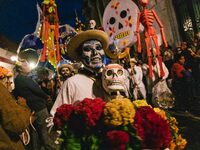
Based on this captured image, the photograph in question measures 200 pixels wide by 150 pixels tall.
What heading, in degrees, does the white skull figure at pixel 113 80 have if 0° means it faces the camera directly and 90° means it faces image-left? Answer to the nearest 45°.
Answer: approximately 0°

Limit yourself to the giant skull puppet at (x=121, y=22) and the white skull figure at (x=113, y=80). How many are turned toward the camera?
2

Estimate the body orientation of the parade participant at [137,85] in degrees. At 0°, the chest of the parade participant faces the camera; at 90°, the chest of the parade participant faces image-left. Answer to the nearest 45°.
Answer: approximately 45°

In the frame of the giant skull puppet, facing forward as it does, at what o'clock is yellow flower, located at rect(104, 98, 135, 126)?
The yellow flower is roughly at 12 o'clock from the giant skull puppet.

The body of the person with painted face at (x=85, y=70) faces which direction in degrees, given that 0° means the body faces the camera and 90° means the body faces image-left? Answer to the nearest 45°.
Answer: approximately 315°
